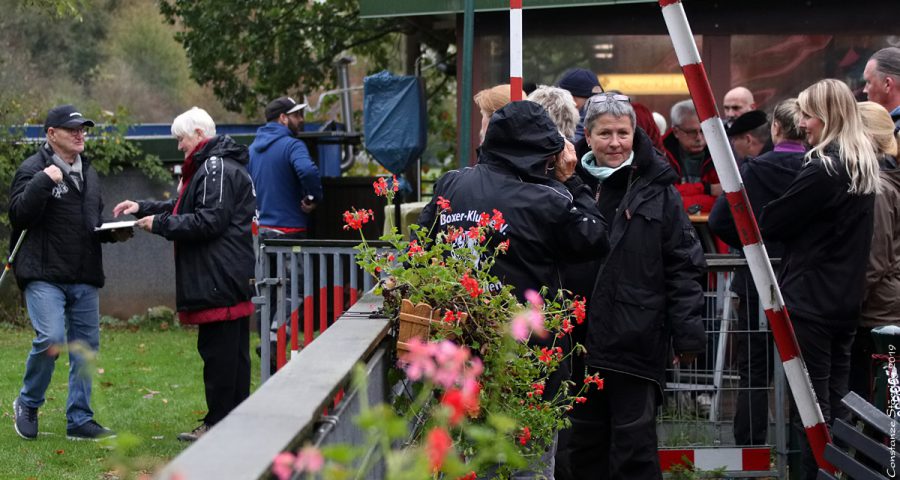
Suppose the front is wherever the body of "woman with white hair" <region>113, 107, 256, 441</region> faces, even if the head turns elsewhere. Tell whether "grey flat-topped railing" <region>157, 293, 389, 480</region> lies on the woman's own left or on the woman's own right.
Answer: on the woman's own left

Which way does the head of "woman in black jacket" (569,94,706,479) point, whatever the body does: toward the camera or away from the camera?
toward the camera

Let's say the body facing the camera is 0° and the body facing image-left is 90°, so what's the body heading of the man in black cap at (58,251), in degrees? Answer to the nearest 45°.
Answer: approximately 315°

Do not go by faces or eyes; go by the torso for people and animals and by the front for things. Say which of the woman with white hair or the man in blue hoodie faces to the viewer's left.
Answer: the woman with white hair

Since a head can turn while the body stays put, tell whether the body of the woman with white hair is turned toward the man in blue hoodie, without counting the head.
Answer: no

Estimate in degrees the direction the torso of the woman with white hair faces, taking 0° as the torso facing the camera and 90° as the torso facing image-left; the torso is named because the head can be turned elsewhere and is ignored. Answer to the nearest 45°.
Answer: approximately 90°

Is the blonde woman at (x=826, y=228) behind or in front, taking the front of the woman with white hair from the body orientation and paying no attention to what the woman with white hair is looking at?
behind

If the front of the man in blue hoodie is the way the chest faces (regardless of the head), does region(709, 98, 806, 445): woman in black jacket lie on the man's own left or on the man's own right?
on the man's own right

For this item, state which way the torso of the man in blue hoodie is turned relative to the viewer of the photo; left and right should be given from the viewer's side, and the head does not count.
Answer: facing away from the viewer and to the right of the viewer

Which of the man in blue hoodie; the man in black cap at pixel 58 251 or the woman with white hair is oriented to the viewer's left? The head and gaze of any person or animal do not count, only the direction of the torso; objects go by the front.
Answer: the woman with white hair

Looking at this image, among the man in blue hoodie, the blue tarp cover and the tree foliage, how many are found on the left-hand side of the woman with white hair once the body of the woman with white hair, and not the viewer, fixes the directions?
0
